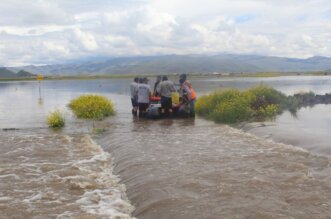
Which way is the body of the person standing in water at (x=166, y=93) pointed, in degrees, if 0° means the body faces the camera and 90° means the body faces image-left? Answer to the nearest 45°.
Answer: approximately 180°

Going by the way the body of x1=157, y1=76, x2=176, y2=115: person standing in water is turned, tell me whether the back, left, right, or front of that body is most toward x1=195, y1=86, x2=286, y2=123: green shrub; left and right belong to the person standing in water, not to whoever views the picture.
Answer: right

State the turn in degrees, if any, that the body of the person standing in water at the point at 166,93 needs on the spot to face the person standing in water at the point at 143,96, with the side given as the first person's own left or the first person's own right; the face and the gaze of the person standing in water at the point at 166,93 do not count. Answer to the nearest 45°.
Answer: approximately 45° to the first person's own left

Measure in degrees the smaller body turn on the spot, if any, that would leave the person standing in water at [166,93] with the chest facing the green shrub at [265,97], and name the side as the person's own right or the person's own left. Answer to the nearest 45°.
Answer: approximately 45° to the person's own right

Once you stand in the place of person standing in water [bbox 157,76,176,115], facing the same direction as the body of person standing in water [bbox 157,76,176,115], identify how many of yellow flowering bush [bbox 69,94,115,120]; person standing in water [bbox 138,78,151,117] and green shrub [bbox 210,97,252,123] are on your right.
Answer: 1

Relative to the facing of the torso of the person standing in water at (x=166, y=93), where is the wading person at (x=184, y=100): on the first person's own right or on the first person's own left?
on the first person's own right

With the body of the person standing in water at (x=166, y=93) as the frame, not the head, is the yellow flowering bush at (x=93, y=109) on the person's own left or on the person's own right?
on the person's own left

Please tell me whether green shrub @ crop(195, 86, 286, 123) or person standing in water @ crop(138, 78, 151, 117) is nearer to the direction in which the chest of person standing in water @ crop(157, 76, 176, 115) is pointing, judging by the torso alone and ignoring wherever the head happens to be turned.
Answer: the person standing in water
